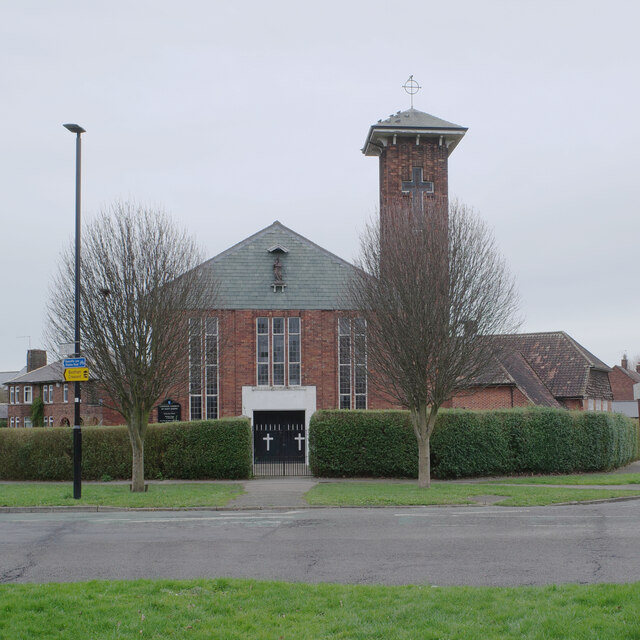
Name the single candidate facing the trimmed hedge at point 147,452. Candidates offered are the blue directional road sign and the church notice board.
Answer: the church notice board

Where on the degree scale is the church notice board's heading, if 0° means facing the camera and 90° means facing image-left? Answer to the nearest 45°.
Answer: approximately 0°

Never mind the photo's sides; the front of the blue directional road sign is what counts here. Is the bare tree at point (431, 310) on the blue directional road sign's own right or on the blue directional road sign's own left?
on the blue directional road sign's own left

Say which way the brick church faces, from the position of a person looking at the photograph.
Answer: facing the viewer

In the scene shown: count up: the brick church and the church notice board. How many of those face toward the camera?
2

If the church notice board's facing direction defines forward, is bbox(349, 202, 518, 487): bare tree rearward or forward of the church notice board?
forward

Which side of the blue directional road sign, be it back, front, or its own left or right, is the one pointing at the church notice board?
back

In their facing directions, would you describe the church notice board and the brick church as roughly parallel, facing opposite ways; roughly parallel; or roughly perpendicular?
roughly parallel

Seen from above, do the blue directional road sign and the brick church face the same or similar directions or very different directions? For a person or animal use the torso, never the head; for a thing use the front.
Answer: same or similar directions

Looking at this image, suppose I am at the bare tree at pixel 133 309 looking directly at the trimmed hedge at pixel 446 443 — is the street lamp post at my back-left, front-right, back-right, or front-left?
back-right

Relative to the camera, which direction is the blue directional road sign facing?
toward the camera

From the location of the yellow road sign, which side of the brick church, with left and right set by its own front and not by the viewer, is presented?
front

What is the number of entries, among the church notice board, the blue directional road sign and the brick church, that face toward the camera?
3

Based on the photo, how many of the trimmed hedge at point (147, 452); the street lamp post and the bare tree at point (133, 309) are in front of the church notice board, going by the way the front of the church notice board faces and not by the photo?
3

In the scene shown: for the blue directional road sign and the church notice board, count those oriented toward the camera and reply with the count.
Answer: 2
